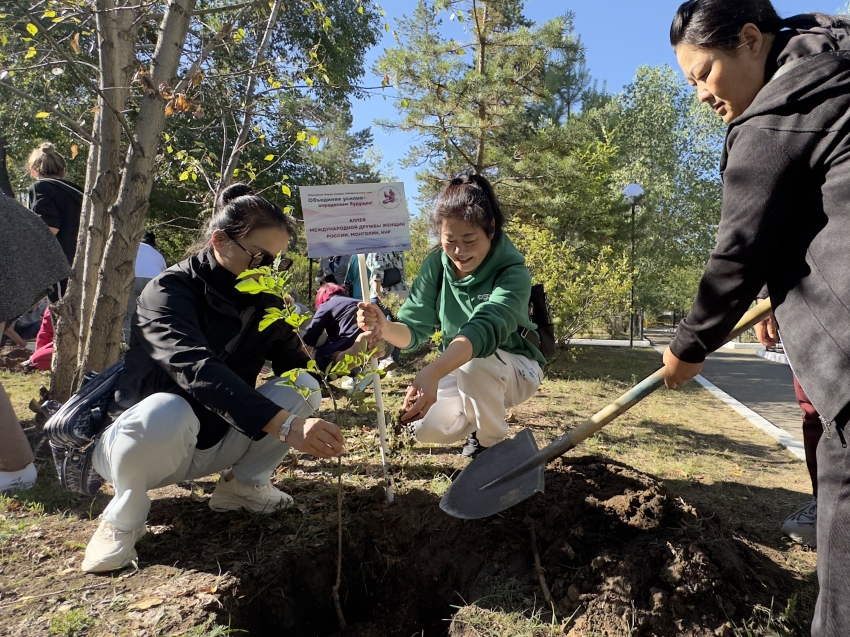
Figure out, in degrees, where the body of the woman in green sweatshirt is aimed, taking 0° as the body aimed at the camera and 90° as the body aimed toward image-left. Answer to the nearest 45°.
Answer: approximately 45°

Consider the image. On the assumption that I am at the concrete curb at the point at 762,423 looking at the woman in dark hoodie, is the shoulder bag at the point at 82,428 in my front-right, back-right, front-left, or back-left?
front-right

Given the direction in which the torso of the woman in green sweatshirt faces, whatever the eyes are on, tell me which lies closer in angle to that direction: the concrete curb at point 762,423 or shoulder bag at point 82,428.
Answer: the shoulder bag

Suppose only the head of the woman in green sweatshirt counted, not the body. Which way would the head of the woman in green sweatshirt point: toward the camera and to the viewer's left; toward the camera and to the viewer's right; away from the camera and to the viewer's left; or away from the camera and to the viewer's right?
toward the camera and to the viewer's left

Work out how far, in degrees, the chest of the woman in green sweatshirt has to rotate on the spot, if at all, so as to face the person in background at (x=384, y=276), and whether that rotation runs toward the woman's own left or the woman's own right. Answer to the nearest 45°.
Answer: approximately 135° to the woman's own right

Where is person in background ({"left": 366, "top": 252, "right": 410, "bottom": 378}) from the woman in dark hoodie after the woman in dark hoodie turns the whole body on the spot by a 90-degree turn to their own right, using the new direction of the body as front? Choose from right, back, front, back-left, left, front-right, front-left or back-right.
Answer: front-left

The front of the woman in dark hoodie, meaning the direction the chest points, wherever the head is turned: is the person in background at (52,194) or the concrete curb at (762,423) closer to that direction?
the person in background

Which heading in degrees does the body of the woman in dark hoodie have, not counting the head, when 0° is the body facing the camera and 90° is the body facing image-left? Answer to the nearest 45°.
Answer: approximately 90°

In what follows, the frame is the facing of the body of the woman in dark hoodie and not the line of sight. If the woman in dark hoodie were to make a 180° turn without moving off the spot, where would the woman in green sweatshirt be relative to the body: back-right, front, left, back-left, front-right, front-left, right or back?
back-left

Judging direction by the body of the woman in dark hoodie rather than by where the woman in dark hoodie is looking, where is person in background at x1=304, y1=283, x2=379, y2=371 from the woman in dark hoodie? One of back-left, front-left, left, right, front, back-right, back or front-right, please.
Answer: front-right

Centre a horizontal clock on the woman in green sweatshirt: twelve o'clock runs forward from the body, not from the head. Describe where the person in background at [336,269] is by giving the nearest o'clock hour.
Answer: The person in background is roughly at 4 o'clock from the woman in green sweatshirt.

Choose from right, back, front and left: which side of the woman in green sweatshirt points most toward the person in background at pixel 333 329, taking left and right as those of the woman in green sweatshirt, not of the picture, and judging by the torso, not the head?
right

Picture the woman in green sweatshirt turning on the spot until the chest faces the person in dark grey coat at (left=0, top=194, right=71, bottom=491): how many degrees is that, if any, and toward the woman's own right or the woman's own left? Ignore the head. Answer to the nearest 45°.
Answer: approximately 45° to the woman's own right

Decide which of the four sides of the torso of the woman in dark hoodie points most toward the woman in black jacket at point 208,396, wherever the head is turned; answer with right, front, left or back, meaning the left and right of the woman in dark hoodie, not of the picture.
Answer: front

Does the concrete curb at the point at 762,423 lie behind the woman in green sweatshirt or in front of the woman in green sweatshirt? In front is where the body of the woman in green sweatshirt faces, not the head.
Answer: behind
